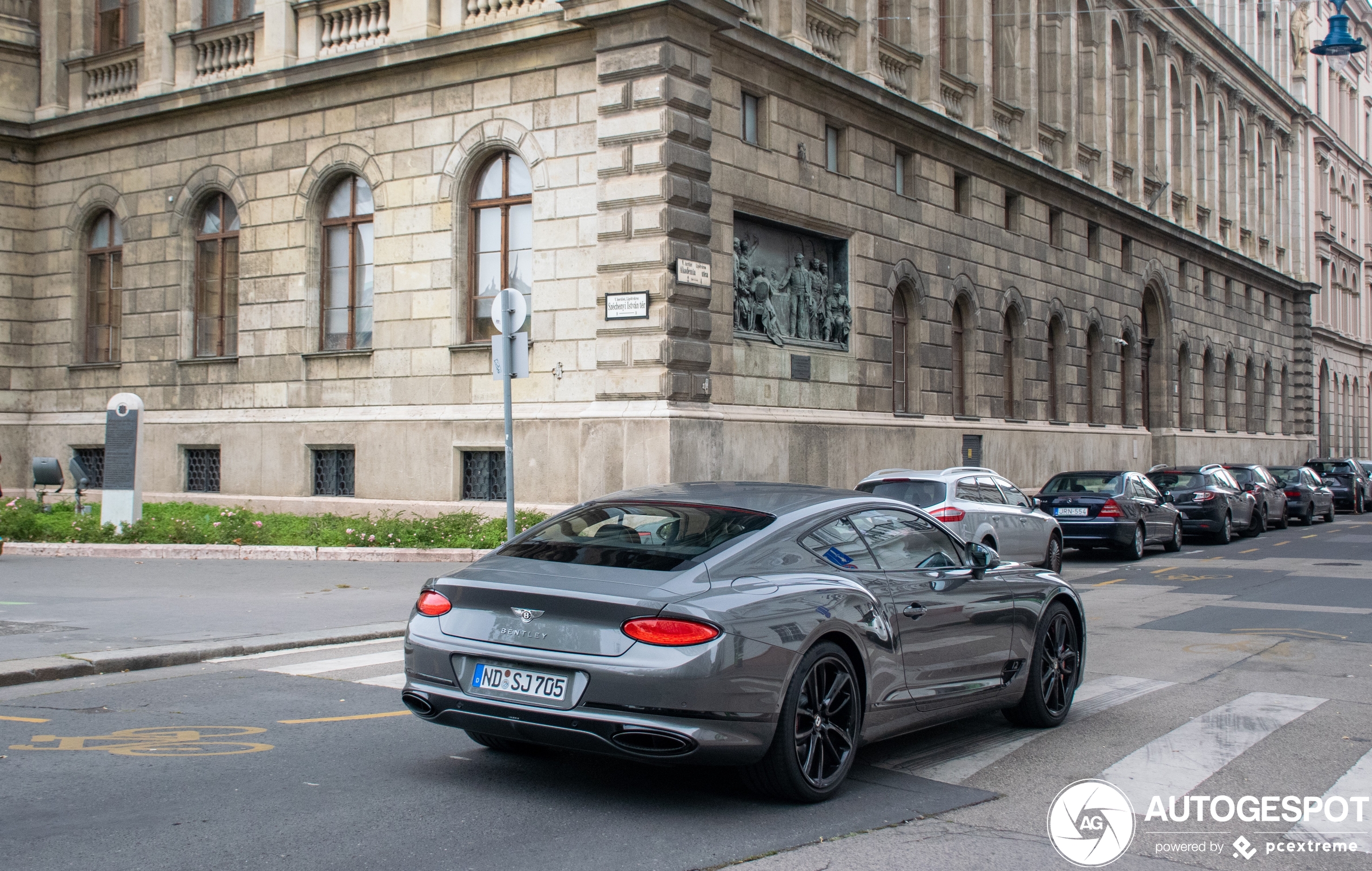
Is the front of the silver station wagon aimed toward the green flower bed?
no

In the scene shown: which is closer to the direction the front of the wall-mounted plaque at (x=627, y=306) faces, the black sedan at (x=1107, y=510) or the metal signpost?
the metal signpost

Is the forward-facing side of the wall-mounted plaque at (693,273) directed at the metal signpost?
no

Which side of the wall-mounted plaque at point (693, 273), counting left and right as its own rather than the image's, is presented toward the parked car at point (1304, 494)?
left

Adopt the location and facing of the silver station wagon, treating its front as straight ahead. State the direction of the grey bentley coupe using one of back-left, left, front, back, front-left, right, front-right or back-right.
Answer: back-right

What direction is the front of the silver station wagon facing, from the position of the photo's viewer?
facing away from the viewer and to the right of the viewer

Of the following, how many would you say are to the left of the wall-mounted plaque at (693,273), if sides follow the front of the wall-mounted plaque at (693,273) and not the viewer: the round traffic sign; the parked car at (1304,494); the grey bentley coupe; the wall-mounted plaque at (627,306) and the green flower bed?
1

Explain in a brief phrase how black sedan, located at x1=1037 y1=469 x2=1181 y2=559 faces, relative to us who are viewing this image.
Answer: facing away from the viewer and to the right of the viewer

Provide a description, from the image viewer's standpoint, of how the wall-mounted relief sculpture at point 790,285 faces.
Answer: facing the viewer and to the right of the viewer

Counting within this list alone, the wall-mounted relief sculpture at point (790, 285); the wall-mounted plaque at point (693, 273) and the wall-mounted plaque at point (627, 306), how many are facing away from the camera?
0

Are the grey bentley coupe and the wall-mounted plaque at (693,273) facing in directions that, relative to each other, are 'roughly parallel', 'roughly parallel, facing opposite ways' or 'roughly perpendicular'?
roughly perpendicular

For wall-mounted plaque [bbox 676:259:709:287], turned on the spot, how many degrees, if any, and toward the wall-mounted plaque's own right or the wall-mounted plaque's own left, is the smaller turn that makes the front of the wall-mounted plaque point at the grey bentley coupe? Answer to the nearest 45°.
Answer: approximately 45° to the wall-mounted plaque's own right

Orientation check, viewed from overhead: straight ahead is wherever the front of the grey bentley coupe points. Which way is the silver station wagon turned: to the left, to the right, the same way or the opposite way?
the same way

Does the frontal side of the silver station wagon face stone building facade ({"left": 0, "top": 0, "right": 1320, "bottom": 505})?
no

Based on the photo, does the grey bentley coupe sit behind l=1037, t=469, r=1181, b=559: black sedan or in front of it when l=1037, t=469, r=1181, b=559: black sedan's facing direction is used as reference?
behind

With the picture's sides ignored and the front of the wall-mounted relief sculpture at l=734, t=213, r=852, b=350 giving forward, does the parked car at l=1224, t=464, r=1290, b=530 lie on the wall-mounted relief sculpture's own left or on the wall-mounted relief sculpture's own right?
on the wall-mounted relief sculpture's own left

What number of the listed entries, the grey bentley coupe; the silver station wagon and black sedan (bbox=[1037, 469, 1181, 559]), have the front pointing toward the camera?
0

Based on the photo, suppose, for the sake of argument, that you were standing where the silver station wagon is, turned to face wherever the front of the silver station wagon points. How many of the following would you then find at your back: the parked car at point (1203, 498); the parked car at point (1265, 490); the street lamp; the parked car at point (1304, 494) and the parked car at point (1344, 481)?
0

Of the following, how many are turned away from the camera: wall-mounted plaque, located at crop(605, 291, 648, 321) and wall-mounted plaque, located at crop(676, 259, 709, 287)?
0

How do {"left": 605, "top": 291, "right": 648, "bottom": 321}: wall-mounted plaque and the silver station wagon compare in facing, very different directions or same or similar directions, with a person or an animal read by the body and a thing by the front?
very different directions

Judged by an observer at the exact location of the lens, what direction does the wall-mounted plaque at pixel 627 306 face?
facing the viewer and to the left of the viewer
